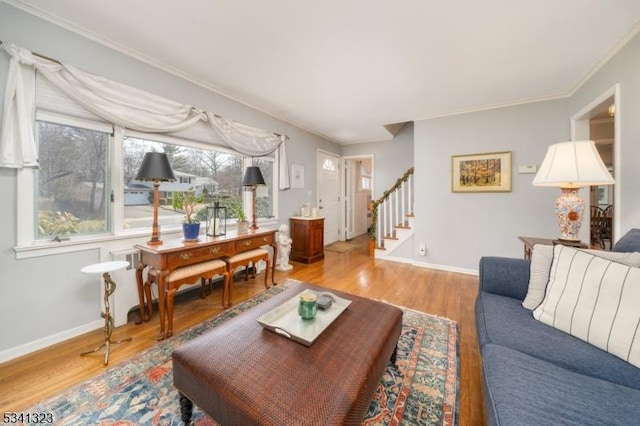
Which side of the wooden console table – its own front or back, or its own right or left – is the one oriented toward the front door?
left

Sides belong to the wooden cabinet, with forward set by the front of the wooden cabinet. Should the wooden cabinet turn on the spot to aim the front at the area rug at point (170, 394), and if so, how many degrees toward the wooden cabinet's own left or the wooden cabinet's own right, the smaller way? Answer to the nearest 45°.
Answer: approximately 45° to the wooden cabinet's own right

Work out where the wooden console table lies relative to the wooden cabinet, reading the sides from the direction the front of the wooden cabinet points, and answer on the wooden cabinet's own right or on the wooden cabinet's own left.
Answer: on the wooden cabinet's own right

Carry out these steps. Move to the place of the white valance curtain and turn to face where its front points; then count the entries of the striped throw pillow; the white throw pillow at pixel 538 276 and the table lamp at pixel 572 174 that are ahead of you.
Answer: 3

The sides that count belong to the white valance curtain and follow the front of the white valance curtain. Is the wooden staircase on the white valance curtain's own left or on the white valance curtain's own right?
on the white valance curtain's own left

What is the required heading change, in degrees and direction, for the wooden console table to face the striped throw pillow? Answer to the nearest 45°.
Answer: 0° — it already faces it

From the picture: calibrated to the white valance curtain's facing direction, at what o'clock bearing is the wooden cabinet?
The wooden cabinet is roughly at 10 o'clock from the white valance curtain.

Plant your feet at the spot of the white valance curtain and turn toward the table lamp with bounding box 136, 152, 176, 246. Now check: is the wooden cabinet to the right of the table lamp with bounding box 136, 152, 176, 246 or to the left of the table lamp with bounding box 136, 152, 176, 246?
left

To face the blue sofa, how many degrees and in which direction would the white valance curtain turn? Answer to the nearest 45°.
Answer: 0° — it already faces it

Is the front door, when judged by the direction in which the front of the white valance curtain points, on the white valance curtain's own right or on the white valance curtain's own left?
on the white valance curtain's own left

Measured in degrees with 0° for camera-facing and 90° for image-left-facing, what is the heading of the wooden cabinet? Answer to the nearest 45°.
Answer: approximately 315°

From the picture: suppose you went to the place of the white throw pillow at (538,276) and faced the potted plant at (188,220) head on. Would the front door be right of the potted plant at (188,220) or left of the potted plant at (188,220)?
right

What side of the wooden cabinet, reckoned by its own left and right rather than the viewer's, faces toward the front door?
left

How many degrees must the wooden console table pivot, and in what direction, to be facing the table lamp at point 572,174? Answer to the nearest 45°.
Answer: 0° — it already faces it

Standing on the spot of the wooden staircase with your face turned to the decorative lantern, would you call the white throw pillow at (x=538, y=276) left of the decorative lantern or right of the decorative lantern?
left
